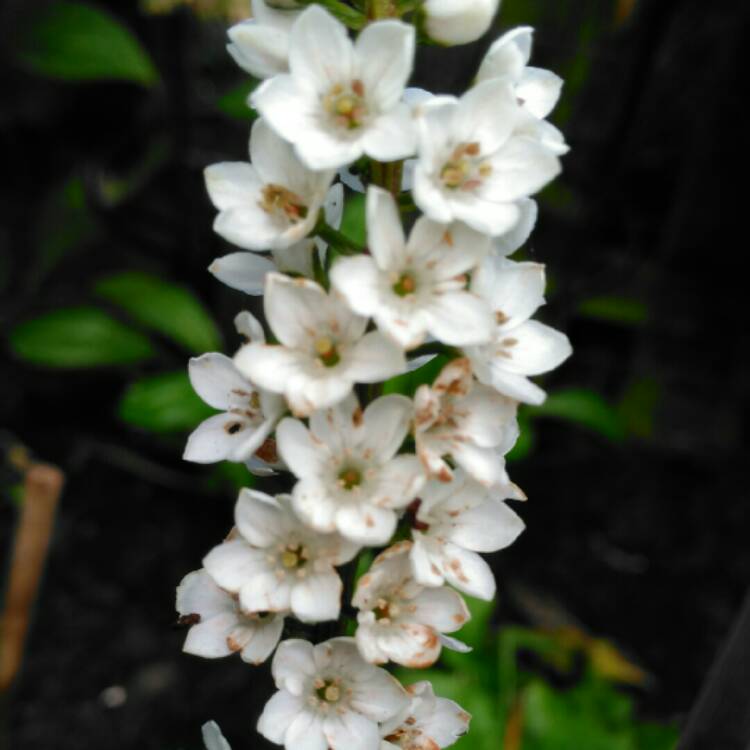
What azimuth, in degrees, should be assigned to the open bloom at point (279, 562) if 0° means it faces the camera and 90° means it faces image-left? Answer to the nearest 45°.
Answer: approximately 0°

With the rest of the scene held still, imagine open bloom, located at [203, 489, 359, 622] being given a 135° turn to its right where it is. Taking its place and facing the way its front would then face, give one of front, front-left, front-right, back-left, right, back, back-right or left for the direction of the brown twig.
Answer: front
